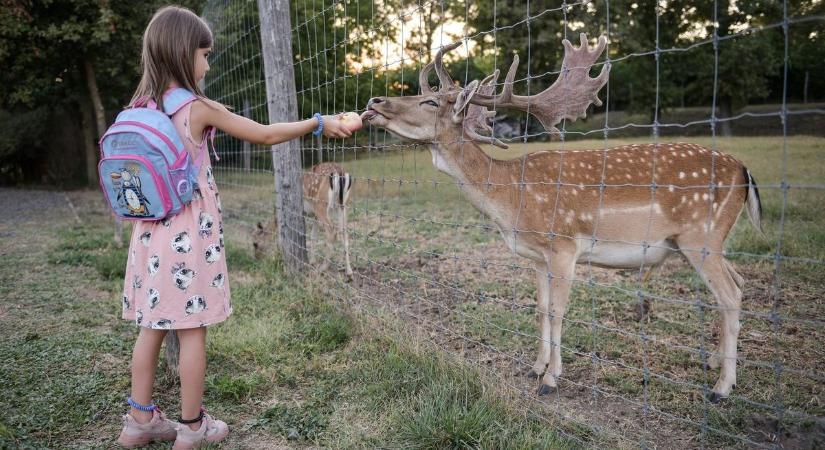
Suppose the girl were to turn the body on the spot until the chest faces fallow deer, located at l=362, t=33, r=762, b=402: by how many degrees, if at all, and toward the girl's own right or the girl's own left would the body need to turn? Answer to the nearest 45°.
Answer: approximately 45° to the girl's own right

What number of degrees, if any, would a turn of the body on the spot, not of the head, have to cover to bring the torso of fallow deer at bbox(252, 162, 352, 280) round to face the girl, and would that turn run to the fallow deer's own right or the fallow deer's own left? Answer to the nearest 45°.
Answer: approximately 135° to the fallow deer's own left

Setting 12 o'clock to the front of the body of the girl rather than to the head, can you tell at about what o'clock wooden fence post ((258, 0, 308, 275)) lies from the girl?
The wooden fence post is roughly at 11 o'clock from the girl.

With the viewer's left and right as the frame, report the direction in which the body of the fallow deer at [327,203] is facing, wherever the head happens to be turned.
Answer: facing away from the viewer and to the left of the viewer

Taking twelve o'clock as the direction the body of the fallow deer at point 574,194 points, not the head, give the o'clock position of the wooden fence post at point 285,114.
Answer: The wooden fence post is roughly at 1 o'clock from the fallow deer.

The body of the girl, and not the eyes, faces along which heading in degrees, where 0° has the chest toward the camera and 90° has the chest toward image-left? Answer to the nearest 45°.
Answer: approximately 225°

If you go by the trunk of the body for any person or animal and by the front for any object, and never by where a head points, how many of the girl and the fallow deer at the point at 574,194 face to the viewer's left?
1

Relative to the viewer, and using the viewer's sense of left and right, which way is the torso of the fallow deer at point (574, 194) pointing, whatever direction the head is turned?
facing to the left of the viewer

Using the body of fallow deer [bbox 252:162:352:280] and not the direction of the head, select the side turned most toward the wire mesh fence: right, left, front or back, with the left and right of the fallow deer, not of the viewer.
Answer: back

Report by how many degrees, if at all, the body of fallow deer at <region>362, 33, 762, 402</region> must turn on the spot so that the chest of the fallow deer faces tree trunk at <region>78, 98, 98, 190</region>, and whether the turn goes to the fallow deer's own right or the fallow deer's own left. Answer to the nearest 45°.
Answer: approximately 45° to the fallow deer's own right

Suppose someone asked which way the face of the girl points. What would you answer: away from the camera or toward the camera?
away from the camera
